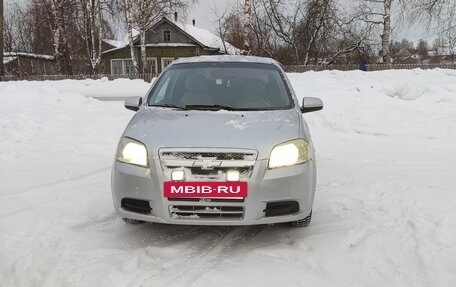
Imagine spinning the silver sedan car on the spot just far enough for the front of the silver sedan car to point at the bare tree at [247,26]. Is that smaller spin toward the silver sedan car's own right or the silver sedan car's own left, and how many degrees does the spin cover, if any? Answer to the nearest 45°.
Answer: approximately 180°

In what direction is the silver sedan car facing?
toward the camera
